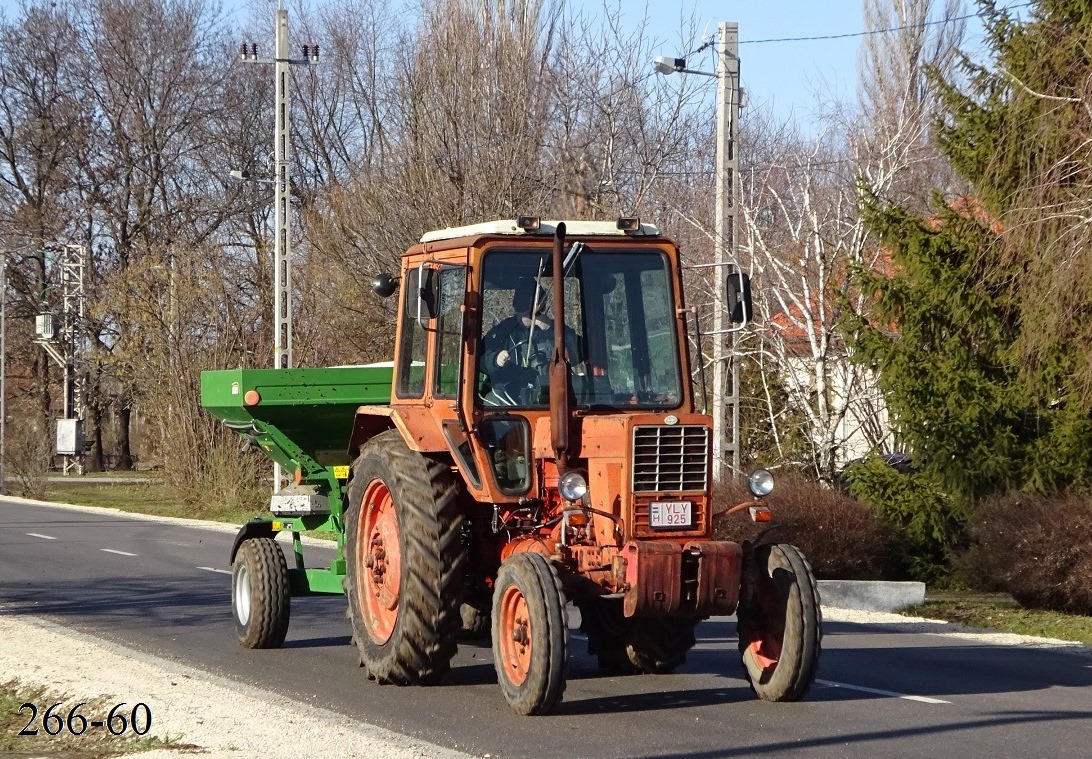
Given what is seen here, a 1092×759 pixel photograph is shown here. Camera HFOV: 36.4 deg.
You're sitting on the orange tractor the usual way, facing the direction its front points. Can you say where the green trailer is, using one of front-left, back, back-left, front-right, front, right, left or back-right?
back

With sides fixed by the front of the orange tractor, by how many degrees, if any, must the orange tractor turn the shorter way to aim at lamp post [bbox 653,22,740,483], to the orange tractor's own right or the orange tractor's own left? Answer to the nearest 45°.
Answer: approximately 135° to the orange tractor's own left

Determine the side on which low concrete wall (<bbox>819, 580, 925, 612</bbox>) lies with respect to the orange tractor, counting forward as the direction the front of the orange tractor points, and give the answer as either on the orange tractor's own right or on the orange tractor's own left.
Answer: on the orange tractor's own left

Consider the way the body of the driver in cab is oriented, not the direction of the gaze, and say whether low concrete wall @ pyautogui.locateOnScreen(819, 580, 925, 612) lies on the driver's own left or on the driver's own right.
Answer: on the driver's own left

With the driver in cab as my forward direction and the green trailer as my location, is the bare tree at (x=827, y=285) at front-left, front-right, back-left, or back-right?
back-left

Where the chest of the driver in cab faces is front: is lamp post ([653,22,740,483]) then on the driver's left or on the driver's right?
on the driver's left

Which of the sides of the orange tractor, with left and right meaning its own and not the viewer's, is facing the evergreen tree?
left

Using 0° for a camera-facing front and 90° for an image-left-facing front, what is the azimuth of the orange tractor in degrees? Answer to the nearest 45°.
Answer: approximately 315°

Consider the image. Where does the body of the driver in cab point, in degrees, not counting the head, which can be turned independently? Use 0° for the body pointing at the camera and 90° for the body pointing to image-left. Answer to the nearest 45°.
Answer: approximately 315°

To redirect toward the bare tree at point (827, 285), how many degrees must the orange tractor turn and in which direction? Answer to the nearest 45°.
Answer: approximately 135° to its left
